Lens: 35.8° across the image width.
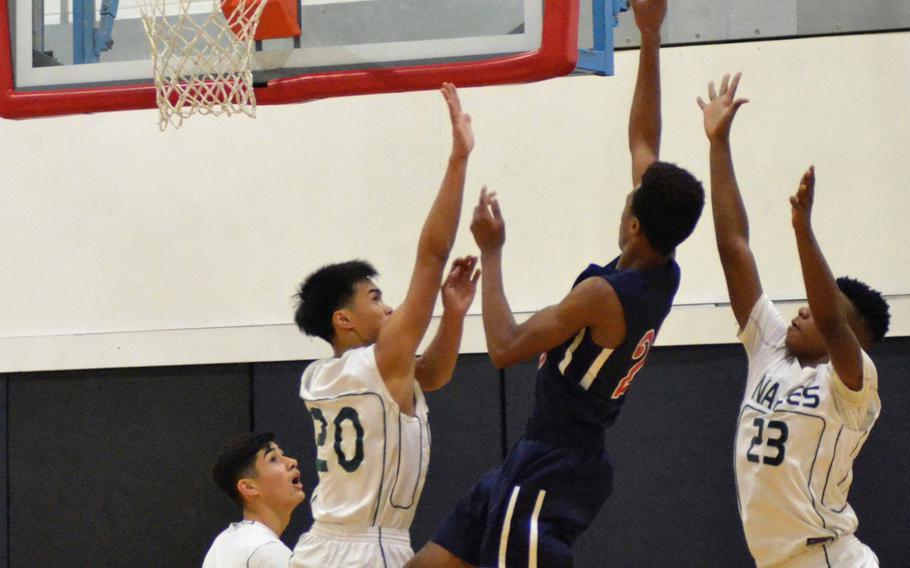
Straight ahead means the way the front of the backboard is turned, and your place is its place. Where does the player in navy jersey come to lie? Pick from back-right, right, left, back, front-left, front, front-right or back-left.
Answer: left

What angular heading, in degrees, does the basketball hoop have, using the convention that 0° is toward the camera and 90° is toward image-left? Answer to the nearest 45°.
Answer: approximately 45°

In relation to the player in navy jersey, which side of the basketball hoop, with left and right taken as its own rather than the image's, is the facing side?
left

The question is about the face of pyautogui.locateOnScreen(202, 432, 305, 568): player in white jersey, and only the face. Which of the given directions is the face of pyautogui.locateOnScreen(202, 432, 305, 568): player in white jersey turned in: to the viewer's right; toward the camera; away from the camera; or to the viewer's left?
to the viewer's right

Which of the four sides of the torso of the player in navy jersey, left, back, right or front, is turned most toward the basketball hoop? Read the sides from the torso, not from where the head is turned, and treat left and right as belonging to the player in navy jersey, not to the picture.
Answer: front

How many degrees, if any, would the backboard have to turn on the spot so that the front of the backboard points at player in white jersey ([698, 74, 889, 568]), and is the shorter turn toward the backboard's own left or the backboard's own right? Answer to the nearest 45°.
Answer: approximately 90° to the backboard's own left

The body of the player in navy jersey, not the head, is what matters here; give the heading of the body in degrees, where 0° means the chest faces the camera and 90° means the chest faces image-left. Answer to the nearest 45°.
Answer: approximately 135°

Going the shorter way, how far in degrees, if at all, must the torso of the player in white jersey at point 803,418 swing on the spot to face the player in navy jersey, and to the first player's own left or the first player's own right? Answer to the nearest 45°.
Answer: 0° — they already face them

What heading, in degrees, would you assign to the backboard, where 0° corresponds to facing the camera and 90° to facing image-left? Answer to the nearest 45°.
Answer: approximately 45°
